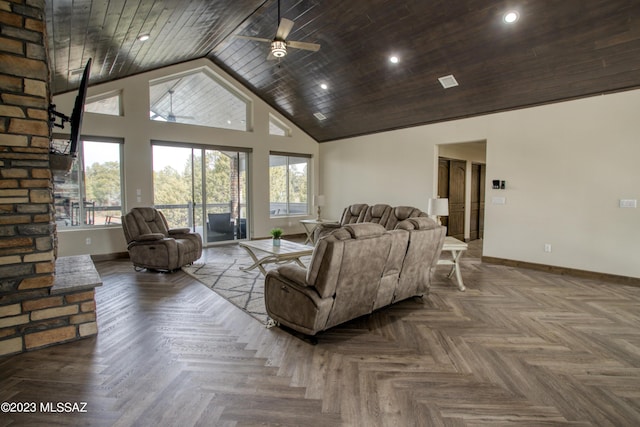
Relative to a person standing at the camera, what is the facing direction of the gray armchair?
facing the viewer and to the right of the viewer

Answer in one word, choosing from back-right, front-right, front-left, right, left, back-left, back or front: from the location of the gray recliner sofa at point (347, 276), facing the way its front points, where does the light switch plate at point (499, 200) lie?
right

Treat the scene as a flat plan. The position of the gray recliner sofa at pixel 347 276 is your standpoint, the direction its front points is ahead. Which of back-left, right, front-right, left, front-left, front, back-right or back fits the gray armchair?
front

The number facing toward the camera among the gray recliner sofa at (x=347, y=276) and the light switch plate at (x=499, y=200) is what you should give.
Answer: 1

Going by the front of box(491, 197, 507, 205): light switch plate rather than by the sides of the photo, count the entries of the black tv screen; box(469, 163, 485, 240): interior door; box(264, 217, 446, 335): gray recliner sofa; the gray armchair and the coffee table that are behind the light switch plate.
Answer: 1

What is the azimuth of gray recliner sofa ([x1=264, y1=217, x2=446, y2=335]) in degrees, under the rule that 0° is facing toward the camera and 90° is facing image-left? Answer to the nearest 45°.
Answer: approximately 135°

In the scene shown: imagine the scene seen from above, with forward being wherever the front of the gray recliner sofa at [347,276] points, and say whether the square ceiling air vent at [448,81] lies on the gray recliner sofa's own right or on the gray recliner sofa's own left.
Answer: on the gray recliner sofa's own right

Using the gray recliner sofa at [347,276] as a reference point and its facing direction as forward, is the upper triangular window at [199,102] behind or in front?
in front

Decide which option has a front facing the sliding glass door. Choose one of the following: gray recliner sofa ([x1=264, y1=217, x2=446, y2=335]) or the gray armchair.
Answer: the gray recliner sofa
